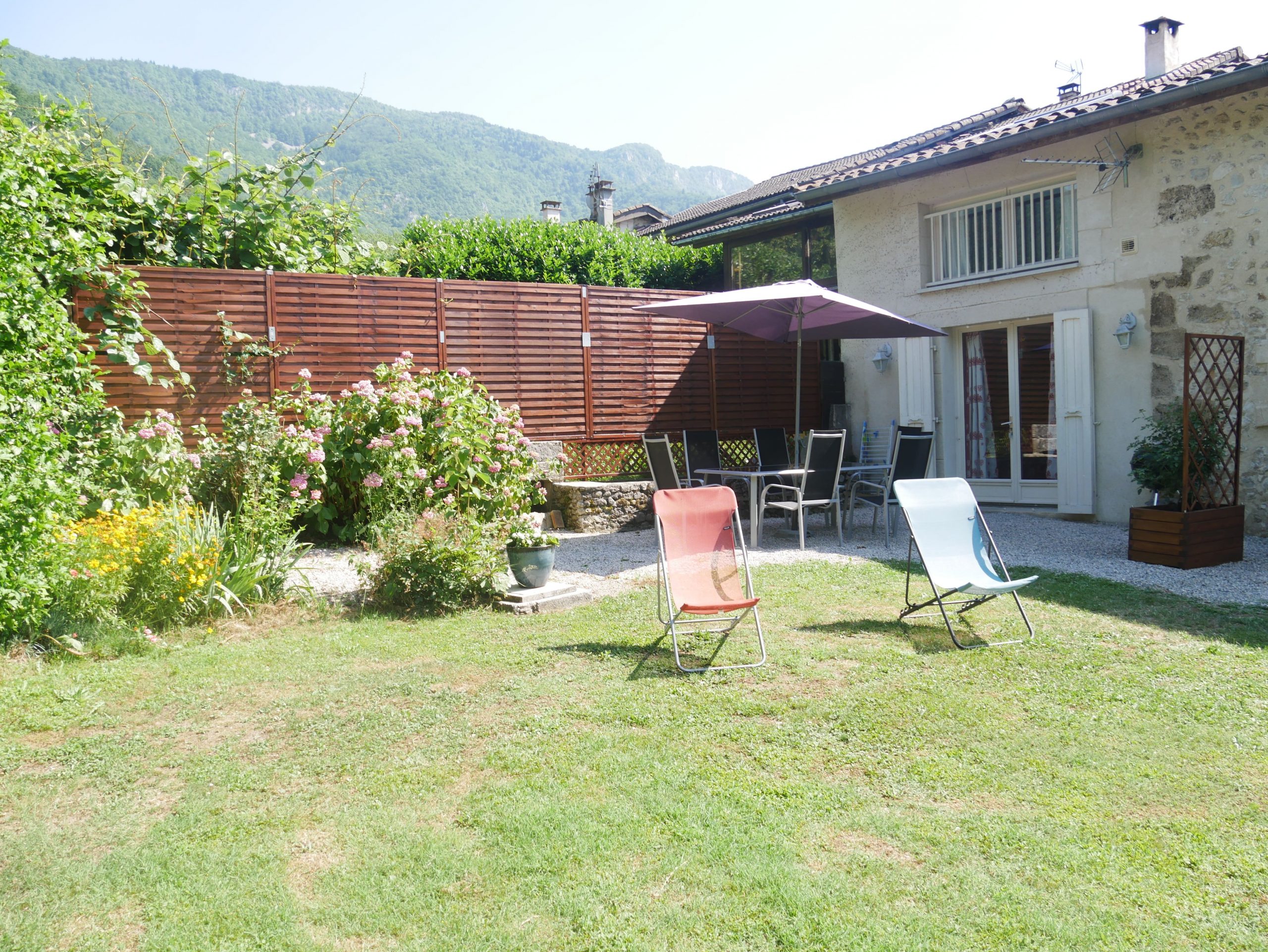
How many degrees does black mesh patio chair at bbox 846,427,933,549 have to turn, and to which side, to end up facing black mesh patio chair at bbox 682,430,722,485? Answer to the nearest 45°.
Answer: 0° — it already faces it

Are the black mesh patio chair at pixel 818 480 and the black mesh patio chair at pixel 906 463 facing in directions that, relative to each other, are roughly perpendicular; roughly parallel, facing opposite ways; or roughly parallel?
roughly parallel

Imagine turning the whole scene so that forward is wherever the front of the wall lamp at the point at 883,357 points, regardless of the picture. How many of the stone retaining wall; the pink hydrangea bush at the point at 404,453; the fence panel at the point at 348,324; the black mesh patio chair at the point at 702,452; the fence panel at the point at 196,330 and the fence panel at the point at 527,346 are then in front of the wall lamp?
6

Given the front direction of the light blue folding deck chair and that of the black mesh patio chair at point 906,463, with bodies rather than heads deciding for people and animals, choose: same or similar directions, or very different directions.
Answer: very different directions

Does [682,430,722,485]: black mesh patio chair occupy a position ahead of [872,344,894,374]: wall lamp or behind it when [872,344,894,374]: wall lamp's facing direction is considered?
ahead

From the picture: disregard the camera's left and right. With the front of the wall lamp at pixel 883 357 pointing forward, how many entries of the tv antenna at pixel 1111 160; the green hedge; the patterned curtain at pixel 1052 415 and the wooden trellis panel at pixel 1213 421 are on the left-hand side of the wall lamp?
3

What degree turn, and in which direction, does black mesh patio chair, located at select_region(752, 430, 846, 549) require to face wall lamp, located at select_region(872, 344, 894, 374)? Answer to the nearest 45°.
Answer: approximately 45° to its right

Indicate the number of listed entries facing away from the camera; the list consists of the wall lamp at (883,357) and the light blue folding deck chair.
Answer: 0

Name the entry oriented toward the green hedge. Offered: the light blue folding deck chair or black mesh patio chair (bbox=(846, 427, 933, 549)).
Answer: the black mesh patio chair

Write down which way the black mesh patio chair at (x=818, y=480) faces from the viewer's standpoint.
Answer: facing away from the viewer and to the left of the viewer

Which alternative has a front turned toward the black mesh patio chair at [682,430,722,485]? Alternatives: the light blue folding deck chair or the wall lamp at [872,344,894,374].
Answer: the wall lamp

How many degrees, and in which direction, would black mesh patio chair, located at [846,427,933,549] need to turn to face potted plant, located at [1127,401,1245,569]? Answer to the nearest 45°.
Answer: approximately 135° to its right

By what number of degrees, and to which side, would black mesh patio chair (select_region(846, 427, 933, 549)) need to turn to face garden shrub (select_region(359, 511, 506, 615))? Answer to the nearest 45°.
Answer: approximately 90° to its left

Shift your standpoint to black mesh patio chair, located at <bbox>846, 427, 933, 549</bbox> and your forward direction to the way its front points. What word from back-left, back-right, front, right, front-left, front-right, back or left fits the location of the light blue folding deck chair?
back-left

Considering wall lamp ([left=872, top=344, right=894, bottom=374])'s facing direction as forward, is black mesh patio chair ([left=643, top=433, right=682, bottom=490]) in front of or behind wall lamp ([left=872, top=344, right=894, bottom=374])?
in front

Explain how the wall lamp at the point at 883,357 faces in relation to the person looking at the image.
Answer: facing the viewer and to the left of the viewer

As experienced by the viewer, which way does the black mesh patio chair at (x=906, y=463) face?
facing away from the viewer and to the left of the viewer
